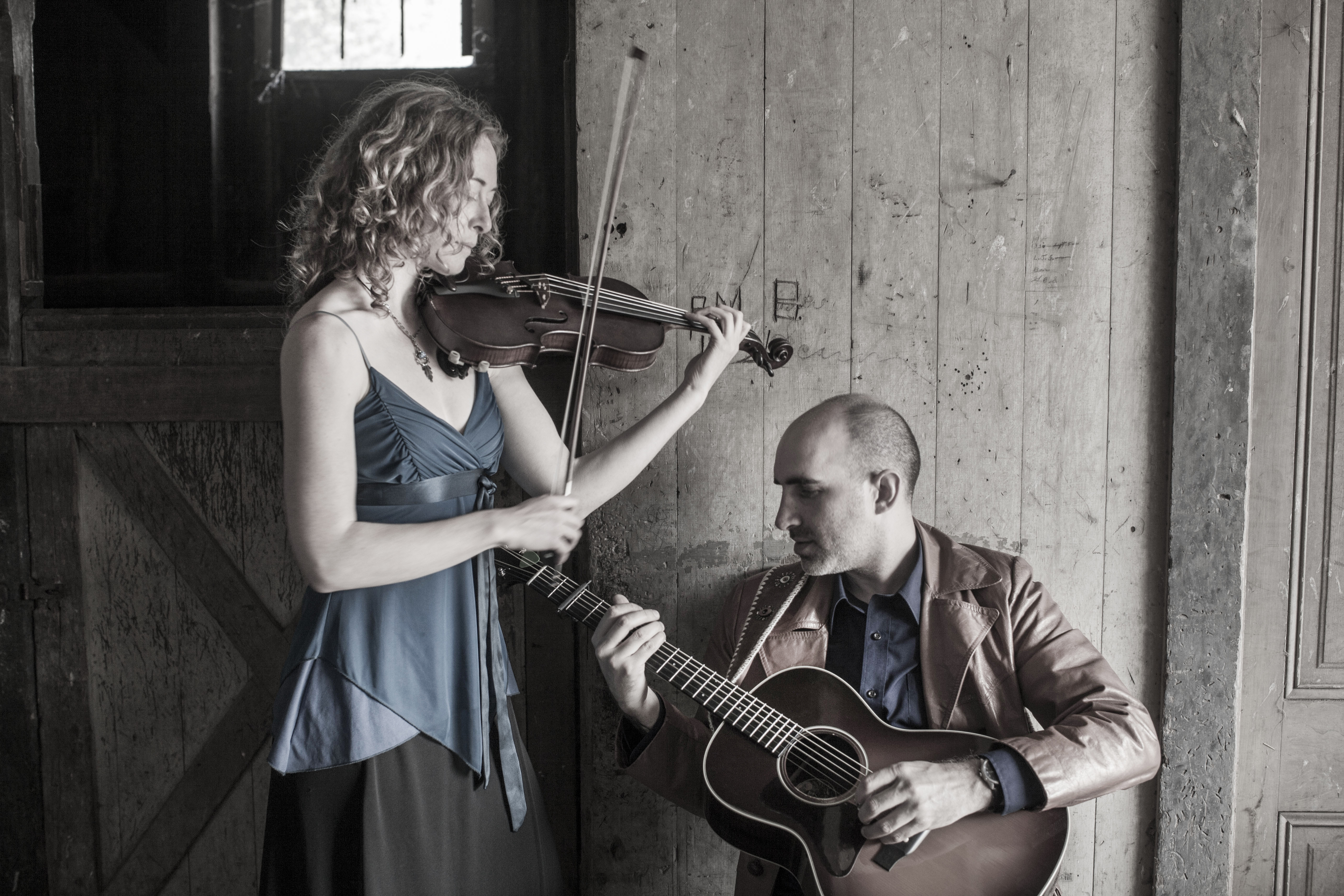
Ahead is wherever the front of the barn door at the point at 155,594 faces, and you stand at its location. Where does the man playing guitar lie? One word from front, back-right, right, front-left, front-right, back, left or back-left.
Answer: front-left

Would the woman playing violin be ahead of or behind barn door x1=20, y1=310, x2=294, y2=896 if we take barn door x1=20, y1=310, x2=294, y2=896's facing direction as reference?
ahead

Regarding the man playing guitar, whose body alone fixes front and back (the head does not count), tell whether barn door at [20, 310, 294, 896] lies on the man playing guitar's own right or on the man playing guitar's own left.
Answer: on the man playing guitar's own right

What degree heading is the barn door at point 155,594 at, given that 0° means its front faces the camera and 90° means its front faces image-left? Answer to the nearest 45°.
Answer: approximately 0°

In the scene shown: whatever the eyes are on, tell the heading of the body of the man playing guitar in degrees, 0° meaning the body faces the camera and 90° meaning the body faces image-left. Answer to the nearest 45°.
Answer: approximately 45°

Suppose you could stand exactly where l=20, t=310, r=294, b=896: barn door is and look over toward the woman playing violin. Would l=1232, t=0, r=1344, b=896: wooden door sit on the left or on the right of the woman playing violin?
left

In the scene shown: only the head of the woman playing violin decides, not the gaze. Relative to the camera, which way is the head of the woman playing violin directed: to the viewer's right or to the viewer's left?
to the viewer's right
